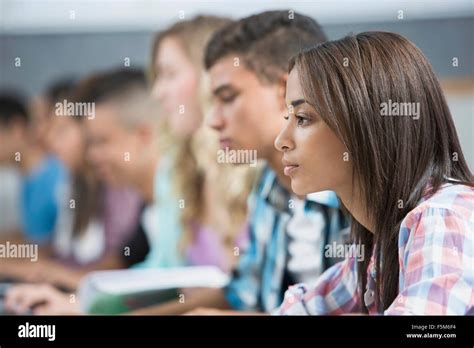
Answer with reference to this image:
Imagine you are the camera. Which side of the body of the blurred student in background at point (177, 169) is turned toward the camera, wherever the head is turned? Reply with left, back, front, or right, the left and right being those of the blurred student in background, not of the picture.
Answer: left

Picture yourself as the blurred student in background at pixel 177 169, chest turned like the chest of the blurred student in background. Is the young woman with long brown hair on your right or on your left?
on your left

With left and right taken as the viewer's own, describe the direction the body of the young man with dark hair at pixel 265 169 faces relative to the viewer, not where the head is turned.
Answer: facing the viewer and to the left of the viewer

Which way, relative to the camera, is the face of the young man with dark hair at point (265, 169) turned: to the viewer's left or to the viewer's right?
to the viewer's left

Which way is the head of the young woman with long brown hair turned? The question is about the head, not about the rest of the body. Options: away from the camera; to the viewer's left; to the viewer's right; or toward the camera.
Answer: to the viewer's left

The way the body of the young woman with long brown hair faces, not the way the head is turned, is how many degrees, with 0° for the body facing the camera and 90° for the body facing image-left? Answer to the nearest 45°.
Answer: approximately 90°

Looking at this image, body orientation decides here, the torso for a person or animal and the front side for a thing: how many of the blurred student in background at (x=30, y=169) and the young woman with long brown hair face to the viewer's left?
2

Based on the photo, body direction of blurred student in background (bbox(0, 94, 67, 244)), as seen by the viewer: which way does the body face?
to the viewer's left
